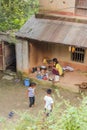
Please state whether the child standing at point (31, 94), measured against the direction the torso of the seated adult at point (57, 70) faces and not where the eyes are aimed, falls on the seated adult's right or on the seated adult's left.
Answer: on the seated adult's left

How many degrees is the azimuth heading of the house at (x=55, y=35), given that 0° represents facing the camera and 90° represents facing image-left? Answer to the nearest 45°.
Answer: approximately 45°

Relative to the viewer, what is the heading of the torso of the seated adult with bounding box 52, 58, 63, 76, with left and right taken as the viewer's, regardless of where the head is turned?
facing to the left of the viewer

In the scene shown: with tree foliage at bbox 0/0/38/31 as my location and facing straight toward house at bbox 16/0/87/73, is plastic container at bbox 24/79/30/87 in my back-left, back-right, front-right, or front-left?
front-right

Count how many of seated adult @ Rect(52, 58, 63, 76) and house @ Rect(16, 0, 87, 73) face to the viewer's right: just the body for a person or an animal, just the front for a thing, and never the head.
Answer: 0

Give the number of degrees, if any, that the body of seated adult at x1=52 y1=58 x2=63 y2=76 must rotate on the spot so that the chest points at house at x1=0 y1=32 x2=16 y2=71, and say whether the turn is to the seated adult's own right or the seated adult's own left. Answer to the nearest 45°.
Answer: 0° — they already face it

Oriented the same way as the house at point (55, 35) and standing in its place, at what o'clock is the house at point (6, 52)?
the house at point (6, 52) is roughly at 2 o'clock from the house at point (55, 35).
